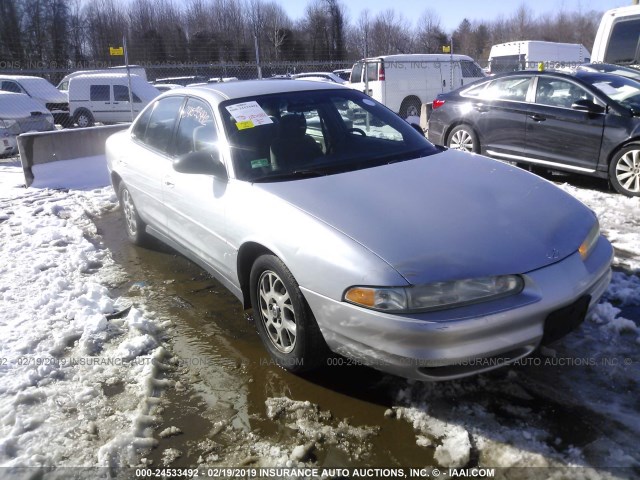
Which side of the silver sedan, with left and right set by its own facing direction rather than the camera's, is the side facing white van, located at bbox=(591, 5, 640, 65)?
left

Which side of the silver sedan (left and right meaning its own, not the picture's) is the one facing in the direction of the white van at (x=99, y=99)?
back

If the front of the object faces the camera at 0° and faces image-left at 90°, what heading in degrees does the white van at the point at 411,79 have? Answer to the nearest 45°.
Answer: approximately 225°

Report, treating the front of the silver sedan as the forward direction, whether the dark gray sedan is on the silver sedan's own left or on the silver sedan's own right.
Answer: on the silver sedan's own left

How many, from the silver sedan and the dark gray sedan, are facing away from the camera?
0

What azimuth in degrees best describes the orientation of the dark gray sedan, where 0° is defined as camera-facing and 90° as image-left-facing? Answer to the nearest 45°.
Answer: approximately 315°

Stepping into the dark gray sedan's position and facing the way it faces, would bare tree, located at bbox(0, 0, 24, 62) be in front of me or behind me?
behind

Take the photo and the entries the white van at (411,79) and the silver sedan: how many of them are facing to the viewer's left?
0

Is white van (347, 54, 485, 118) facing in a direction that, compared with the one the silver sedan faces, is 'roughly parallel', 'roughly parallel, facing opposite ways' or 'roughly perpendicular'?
roughly perpendicular

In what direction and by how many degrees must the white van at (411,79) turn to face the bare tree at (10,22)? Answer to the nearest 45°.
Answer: approximately 90° to its left

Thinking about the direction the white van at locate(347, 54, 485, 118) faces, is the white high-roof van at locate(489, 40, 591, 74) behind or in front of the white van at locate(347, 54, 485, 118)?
in front

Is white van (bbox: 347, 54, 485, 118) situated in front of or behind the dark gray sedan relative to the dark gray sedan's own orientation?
behind

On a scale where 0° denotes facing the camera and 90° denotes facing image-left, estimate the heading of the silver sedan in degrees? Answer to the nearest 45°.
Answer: approximately 315°
